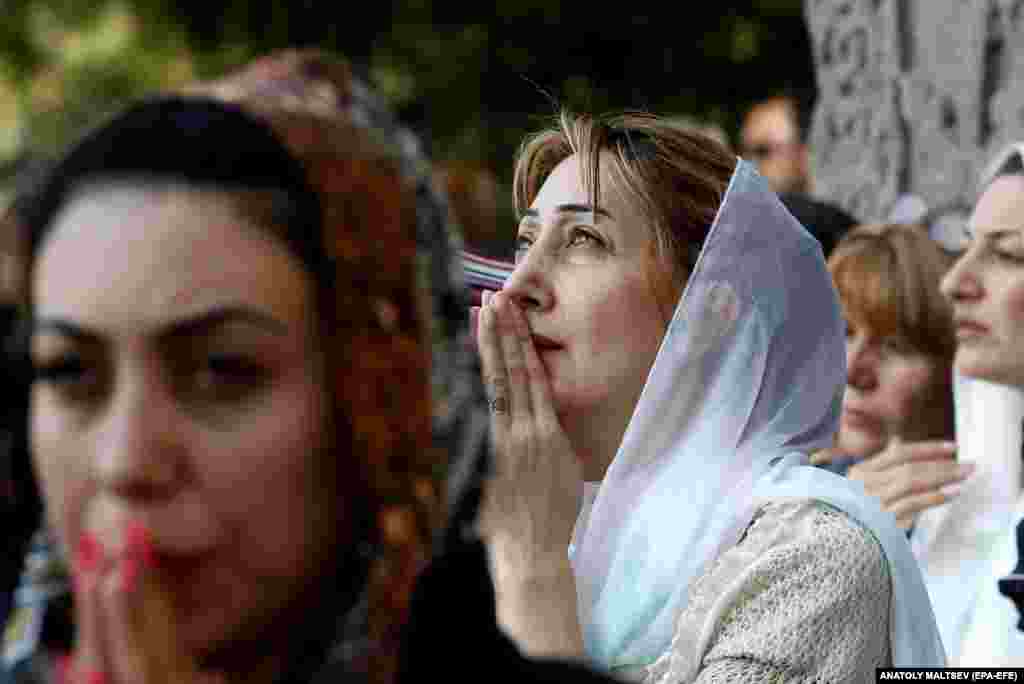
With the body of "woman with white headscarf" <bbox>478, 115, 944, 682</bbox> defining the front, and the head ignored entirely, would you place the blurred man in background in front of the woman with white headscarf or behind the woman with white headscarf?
behind

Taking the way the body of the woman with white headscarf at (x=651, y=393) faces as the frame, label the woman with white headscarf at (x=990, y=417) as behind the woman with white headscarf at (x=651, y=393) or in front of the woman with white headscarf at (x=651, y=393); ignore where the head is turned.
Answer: behind

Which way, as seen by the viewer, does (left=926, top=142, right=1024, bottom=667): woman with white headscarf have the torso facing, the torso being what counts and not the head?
to the viewer's left

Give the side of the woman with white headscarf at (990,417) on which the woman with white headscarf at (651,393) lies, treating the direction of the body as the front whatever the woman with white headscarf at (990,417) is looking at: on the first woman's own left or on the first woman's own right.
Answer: on the first woman's own left
